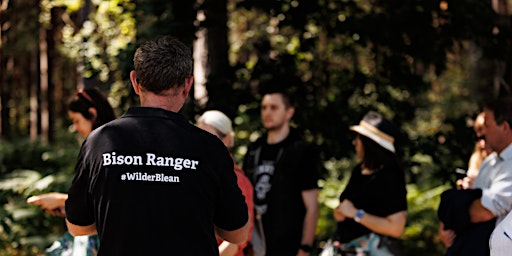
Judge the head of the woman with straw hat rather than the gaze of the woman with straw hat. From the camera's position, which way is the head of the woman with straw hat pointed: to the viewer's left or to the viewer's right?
to the viewer's left

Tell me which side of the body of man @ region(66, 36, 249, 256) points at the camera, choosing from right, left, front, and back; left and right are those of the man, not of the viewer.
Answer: back

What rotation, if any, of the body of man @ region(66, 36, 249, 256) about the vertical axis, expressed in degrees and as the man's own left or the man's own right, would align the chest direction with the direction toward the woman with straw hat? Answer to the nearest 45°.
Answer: approximately 45° to the man's own right

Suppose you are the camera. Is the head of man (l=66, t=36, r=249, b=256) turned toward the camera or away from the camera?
away from the camera
